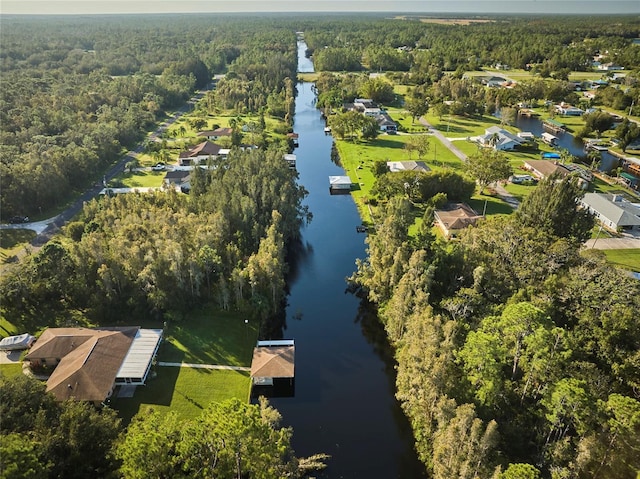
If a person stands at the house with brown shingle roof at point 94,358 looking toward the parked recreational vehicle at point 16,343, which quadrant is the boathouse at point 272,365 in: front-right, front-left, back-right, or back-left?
back-right

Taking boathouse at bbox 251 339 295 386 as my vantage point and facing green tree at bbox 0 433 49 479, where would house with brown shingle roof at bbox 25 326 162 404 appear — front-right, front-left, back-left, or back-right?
front-right

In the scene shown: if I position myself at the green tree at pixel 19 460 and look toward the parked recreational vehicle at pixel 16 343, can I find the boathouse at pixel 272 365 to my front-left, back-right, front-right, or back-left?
front-right

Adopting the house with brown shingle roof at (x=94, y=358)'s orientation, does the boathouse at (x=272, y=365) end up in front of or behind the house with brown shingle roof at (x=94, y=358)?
behind

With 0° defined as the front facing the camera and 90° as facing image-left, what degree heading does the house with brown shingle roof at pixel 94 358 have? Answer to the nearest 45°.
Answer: approximately 90°

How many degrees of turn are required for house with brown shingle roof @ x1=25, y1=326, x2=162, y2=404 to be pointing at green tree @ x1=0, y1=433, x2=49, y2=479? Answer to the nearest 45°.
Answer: approximately 90° to its left

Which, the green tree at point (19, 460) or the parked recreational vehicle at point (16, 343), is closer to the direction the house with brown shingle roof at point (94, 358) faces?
the parked recreational vehicle

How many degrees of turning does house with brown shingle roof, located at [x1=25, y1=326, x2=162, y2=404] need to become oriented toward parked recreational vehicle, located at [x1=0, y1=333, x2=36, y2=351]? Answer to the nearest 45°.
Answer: approximately 45° to its right

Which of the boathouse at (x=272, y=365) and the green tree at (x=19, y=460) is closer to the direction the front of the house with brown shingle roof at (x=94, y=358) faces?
the green tree

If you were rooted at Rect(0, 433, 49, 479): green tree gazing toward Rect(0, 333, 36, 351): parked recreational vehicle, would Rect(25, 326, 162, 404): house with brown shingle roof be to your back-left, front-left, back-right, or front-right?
front-right
